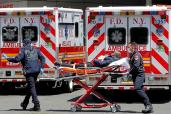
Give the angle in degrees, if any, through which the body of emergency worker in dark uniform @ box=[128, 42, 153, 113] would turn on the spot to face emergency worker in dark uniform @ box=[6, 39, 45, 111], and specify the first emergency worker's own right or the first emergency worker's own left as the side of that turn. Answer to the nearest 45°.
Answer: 0° — they already face them

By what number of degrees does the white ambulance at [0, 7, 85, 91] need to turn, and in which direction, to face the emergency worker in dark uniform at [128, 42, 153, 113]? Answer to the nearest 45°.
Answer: approximately 90° to its right

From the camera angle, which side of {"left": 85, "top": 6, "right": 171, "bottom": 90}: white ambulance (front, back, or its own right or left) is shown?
back

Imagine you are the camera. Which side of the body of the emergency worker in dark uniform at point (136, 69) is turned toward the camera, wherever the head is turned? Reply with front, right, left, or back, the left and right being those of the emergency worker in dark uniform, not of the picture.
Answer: left

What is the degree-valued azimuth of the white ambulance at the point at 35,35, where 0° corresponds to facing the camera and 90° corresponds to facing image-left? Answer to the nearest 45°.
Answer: approximately 225°

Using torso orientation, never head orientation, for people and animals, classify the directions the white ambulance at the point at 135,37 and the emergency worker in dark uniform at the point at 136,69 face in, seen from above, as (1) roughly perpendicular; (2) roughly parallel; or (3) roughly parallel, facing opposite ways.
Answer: roughly perpendicular
